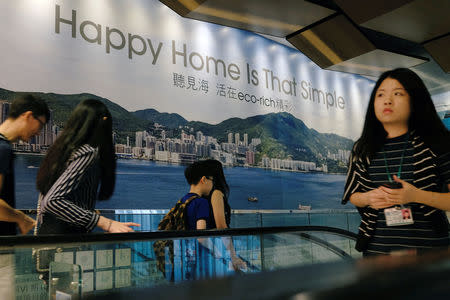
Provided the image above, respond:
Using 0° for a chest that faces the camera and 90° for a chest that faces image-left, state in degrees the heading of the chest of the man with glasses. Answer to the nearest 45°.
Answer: approximately 270°

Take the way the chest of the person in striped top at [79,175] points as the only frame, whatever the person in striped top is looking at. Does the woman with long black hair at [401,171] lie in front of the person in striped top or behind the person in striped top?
in front

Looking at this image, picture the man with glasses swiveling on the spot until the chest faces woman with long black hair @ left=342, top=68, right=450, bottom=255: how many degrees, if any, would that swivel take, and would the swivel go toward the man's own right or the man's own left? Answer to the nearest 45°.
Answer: approximately 45° to the man's own right

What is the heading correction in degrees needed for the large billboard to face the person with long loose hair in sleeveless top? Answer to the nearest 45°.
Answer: approximately 45° to its right

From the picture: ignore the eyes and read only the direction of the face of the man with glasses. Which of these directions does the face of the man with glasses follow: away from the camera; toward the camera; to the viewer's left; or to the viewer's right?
to the viewer's right

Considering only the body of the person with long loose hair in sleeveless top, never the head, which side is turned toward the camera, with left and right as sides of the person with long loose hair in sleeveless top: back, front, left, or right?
right

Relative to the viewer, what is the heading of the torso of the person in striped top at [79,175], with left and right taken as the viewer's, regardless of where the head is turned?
facing to the right of the viewer
